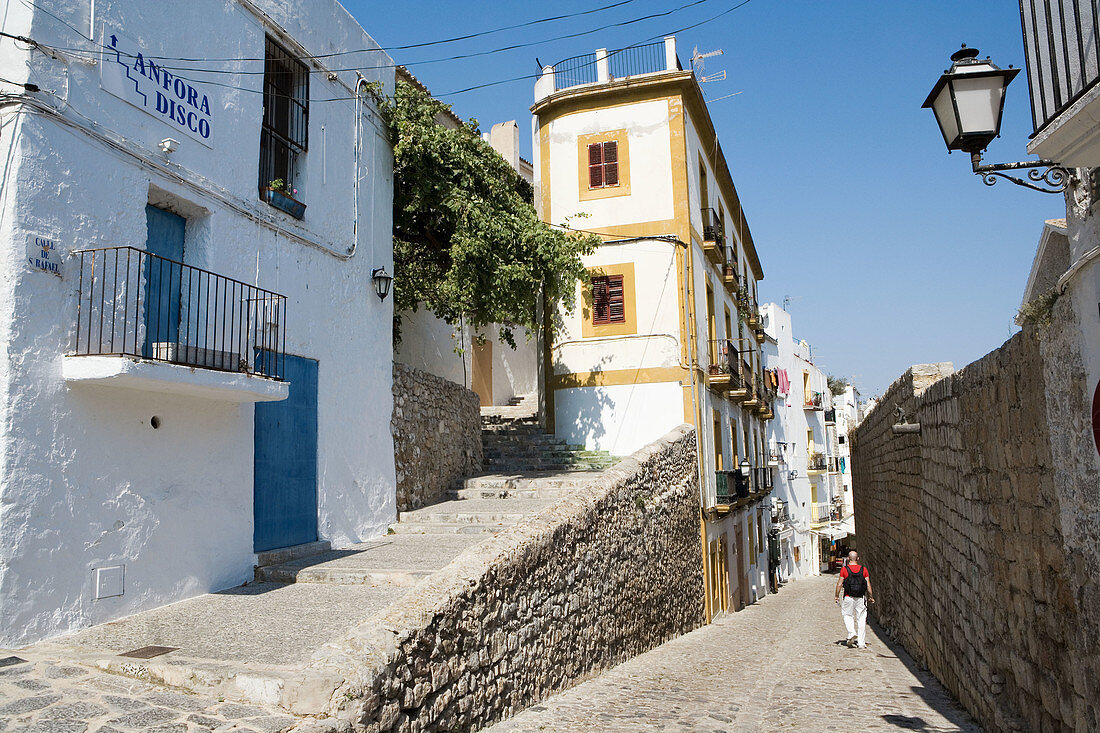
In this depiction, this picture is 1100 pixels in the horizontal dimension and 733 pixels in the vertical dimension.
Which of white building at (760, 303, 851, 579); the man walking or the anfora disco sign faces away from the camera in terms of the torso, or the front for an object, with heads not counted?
the man walking

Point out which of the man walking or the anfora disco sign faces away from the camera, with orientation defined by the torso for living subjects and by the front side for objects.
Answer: the man walking

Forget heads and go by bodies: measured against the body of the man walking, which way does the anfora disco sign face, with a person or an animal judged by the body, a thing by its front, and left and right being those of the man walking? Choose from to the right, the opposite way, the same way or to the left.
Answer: to the right

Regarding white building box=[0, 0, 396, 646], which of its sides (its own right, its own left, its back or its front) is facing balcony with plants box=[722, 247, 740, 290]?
left

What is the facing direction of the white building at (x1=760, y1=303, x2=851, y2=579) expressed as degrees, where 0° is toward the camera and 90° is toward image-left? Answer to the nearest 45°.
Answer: approximately 315°

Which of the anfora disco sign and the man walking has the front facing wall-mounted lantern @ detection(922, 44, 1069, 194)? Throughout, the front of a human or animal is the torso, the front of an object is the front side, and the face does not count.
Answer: the anfora disco sign

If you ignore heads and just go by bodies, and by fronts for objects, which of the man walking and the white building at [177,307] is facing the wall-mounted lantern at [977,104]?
the white building

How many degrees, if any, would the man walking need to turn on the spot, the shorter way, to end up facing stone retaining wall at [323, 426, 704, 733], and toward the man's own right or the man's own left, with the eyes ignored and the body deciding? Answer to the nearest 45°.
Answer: approximately 135° to the man's own left

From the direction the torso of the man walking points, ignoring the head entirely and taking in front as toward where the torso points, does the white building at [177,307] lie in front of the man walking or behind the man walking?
behind

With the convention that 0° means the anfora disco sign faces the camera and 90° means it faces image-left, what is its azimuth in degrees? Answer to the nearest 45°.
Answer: approximately 315°

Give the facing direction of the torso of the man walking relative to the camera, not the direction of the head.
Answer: away from the camera
